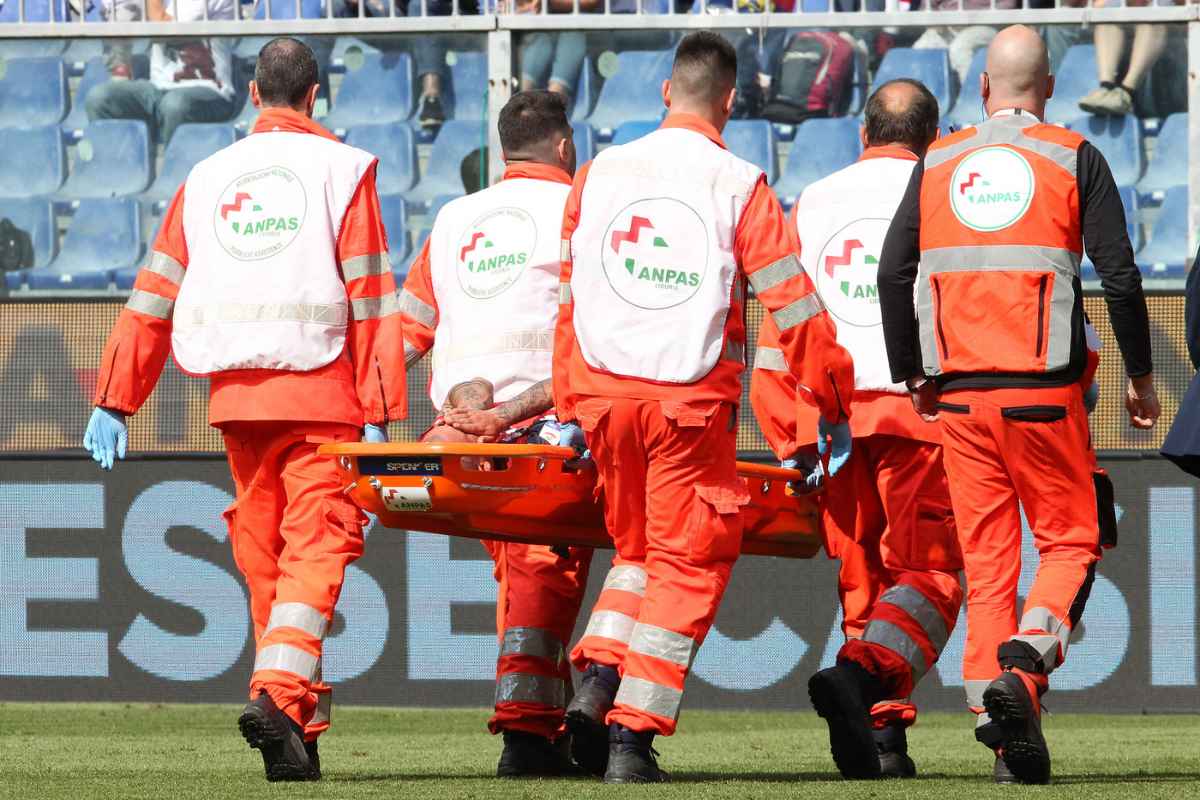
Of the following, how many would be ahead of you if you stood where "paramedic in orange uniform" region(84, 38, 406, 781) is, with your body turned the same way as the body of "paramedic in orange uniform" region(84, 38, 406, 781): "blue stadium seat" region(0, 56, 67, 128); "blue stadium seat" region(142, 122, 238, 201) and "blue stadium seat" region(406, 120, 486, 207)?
3

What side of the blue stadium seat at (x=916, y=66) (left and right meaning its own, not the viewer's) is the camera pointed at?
front

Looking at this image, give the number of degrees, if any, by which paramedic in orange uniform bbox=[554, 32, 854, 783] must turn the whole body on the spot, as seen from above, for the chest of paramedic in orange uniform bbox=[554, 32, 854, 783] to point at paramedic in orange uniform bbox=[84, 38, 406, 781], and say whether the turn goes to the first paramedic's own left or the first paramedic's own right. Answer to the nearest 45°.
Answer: approximately 90° to the first paramedic's own left

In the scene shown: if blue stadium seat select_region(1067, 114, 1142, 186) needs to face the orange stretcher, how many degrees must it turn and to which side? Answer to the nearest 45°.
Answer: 0° — it already faces it

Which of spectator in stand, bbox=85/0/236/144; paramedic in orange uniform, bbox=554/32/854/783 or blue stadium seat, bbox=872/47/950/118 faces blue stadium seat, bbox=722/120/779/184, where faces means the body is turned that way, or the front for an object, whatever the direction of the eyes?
the paramedic in orange uniform

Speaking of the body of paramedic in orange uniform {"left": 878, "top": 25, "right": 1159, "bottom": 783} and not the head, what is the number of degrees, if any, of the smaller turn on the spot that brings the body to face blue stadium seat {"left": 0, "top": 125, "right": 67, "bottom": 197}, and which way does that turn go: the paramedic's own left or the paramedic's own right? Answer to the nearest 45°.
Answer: approximately 45° to the paramedic's own left

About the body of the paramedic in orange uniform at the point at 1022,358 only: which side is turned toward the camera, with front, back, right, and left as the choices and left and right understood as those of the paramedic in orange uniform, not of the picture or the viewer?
back

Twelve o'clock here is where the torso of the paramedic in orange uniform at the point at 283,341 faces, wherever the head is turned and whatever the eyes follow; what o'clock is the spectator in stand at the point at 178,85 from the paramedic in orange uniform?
The spectator in stand is roughly at 12 o'clock from the paramedic in orange uniform.

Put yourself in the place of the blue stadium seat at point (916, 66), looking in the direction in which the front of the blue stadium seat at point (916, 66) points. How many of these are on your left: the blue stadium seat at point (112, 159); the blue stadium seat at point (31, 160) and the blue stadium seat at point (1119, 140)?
1

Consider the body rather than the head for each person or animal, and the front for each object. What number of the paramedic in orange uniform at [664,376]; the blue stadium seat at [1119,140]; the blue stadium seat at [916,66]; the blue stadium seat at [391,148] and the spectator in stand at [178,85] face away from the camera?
1

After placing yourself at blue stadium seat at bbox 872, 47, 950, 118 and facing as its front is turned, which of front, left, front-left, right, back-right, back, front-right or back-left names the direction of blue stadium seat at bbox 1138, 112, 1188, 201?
left

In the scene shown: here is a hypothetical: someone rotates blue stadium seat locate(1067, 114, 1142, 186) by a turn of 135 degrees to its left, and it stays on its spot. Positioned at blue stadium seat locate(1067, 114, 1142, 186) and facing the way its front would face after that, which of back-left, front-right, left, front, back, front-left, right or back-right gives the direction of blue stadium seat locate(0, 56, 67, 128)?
back-left

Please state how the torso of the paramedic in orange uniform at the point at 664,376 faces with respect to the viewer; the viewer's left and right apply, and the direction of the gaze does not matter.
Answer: facing away from the viewer

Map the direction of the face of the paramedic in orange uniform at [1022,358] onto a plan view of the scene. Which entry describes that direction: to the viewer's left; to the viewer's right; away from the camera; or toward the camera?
away from the camera

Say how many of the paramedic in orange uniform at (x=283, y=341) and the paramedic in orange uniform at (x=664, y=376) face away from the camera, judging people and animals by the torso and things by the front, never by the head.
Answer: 2

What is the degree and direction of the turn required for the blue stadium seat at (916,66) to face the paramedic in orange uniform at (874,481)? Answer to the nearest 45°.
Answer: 0° — it already faces them

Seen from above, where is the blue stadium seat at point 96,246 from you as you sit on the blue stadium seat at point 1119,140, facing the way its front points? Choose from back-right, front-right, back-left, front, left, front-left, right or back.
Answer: right

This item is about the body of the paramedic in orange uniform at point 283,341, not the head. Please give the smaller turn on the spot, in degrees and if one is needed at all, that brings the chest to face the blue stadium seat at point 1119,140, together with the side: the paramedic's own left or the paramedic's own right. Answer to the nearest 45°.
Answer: approximately 45° to the paramedic's own right

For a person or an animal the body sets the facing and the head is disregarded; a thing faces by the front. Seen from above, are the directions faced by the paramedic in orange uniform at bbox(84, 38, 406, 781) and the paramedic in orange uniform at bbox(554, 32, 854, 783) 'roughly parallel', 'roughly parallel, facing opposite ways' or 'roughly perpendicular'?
roughly parallel

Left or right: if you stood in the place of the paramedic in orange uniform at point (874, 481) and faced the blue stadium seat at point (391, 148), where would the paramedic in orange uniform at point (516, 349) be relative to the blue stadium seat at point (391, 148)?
left

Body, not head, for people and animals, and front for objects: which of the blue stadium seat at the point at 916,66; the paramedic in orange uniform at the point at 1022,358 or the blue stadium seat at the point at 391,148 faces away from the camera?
the paramedic in orange uniform

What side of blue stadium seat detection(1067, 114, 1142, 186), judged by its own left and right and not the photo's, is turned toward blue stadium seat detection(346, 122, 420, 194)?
right
